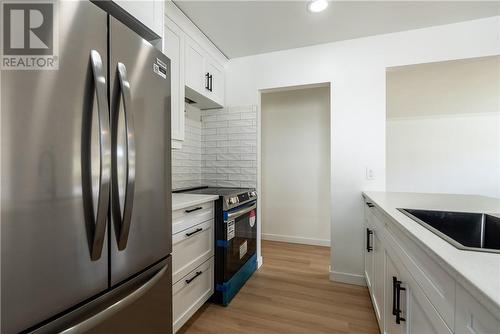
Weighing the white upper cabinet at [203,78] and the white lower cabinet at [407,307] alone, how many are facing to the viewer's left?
1

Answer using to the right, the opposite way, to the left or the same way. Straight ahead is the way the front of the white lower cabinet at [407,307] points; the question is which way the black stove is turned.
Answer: the opposite way

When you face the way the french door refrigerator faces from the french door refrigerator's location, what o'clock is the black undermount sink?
The black undermount sink is roughly at 11 o'clock from the french door refrigerator.

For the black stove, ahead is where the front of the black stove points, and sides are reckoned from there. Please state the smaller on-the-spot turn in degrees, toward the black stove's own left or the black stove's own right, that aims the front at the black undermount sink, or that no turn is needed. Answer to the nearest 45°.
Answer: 0° — it already faces it

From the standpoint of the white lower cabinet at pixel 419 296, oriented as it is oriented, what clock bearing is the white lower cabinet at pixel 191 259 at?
the white lower cabinet at pixel 191 259 is roughly at 12 o'clock from the white lower cabinet at pixel 419 296.

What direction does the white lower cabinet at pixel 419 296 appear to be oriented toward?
to the viewer's left

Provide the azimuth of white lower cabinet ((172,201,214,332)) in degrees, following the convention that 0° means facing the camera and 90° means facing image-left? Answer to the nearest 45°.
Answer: approximately 315°

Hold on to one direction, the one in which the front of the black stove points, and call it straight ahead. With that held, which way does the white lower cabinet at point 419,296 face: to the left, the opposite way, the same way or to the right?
the opposite way

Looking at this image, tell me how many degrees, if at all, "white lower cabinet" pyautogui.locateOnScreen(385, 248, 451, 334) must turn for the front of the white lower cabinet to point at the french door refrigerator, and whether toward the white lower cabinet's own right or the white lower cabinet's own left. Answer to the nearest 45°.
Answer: approximately 45° to the white lower cabinet's own left

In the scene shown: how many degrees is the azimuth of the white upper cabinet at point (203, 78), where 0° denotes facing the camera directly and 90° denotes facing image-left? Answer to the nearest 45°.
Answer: approximately 315°

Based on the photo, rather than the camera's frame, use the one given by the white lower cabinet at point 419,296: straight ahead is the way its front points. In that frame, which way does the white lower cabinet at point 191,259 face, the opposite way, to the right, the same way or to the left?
the opposite way

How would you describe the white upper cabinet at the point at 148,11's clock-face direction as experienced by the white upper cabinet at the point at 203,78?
the white upper cabinet at the point at 148,11 is roughly at 2 o'clock from the white upper cabinet at the point at 203,78.
